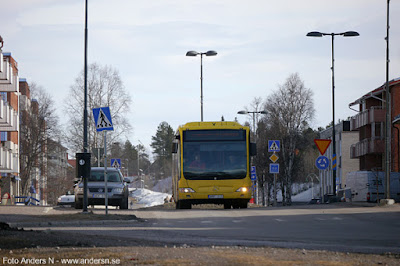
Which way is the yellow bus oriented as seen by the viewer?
toward the camera

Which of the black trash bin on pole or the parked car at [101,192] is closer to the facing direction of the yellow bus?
the black trash bin on pole

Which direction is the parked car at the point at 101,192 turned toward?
toward the camera

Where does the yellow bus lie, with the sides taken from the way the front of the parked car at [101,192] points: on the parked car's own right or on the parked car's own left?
on the parked car's own left

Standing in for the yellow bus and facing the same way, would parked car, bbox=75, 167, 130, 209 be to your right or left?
on your right

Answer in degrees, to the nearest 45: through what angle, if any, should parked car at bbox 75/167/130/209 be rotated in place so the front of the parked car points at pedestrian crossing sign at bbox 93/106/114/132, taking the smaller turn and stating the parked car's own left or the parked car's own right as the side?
0° — it already faces it

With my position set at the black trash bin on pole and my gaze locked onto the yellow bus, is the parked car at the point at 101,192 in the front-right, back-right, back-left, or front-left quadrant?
front-left

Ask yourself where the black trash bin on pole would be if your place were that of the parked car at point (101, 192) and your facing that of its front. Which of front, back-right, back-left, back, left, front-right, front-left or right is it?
front

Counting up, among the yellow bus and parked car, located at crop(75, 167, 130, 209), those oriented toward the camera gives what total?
2
